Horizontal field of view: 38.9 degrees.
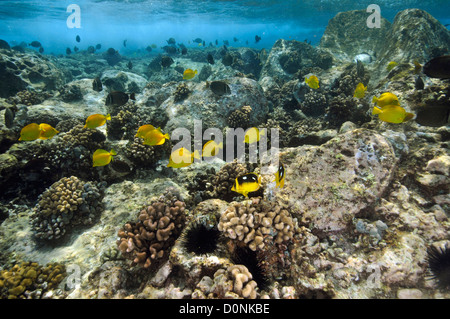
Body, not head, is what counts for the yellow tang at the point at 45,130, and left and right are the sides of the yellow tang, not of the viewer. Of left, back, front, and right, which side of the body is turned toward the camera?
right

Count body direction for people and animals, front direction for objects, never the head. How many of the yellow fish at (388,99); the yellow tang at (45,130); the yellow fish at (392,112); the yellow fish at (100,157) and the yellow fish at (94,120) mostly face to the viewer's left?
2

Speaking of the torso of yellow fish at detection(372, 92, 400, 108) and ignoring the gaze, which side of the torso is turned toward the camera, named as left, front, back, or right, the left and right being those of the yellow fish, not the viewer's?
right

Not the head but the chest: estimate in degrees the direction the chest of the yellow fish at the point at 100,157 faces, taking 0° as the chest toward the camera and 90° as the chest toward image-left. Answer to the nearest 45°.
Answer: approximately 90°

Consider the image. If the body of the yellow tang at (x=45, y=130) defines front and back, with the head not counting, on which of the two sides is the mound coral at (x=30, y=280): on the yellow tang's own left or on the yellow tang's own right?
on the yellow tang's own right
